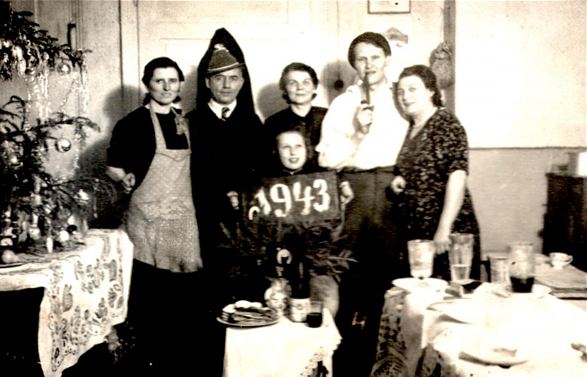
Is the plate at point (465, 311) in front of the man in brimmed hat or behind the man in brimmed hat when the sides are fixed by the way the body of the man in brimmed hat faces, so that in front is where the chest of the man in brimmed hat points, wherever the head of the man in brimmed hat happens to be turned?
in front

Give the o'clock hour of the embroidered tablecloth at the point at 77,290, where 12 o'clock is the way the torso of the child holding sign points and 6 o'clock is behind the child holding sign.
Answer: The embroidered tablecloth is roughly at 2 o'clock from the child holding sign.

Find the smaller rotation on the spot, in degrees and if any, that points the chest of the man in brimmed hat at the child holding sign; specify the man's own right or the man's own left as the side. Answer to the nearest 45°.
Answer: approximately 45° to the man's own left

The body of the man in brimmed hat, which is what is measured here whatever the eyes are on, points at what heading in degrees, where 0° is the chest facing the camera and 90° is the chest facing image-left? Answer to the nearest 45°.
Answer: approximately 0°

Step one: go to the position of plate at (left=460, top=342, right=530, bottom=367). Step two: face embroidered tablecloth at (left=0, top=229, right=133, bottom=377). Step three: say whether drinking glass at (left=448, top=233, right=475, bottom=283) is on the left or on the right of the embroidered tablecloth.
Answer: right

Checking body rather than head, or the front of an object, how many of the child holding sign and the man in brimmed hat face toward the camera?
2

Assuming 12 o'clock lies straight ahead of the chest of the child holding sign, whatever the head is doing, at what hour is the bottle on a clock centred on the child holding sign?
The bottle is roughly at 12 o'clock from the child holding sign.

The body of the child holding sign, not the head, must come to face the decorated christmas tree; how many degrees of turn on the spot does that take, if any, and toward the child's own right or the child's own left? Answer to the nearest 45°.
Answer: approximately 90° to the child's own right

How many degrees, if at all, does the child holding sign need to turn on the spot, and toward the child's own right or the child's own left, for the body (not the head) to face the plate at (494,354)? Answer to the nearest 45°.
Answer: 0° — they already face it

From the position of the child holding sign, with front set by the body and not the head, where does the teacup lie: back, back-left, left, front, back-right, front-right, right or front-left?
front-left
